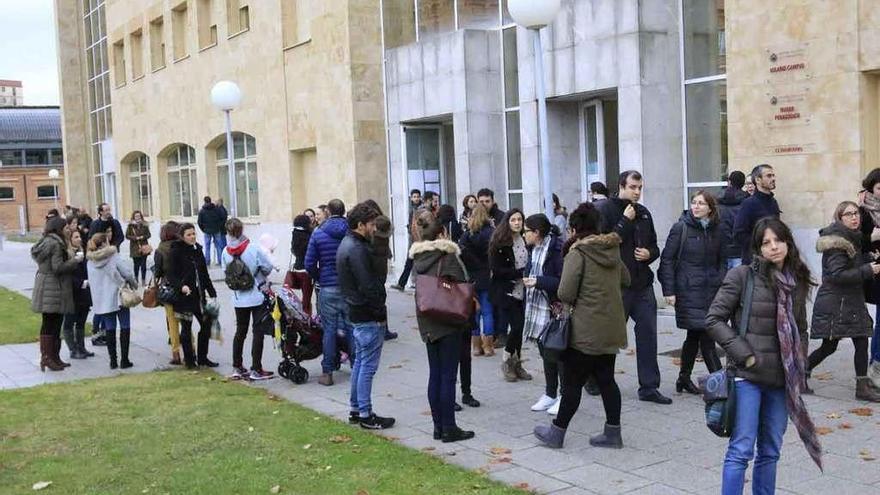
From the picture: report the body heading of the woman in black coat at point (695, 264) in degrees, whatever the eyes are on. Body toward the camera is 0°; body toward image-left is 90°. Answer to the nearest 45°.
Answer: approximately 315°

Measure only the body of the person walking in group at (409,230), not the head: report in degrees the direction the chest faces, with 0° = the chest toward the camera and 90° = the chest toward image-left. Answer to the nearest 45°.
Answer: approximately 0°

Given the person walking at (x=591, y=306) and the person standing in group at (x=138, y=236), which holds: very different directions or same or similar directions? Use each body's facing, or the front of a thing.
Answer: very different directions

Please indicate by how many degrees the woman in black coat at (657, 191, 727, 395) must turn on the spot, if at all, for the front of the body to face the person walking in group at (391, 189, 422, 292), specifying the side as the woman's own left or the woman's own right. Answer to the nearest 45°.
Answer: approximately 180°

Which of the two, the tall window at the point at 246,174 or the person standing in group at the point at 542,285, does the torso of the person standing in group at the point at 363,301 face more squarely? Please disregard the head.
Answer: the person standing in group
